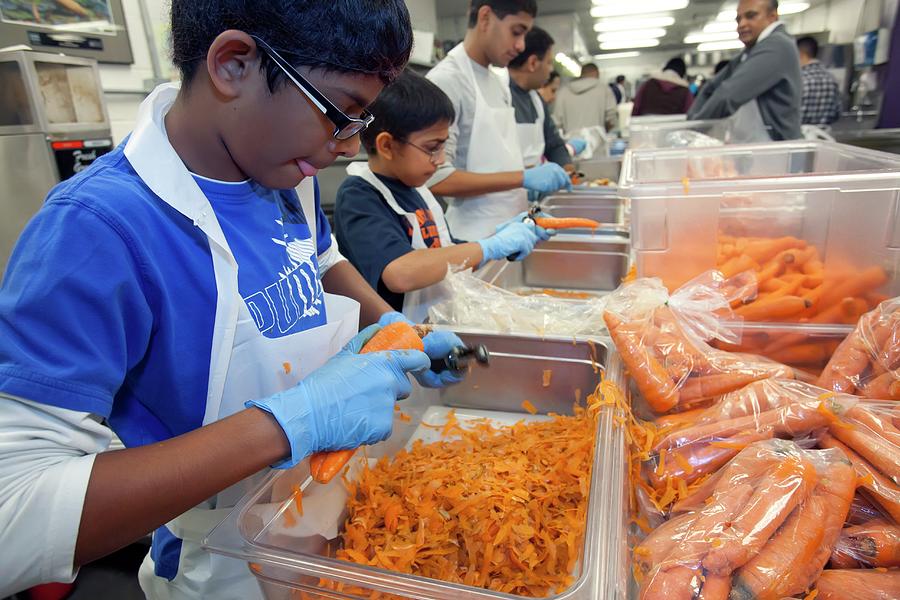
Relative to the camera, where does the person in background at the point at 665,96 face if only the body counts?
away from the camera

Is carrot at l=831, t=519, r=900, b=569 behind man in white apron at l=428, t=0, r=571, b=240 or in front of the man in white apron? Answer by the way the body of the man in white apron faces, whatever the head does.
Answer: in front

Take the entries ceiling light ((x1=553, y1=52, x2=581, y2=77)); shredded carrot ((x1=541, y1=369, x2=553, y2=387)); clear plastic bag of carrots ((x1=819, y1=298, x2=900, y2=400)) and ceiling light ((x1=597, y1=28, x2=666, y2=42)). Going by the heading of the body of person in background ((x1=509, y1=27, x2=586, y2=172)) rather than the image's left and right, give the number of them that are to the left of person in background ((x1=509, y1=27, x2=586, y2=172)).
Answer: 2

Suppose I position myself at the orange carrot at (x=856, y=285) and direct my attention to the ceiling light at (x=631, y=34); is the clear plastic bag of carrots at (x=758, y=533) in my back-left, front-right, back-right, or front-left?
back-left

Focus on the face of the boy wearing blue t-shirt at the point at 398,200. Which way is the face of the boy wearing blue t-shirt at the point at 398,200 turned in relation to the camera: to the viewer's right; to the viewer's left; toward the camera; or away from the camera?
to the viewer's right

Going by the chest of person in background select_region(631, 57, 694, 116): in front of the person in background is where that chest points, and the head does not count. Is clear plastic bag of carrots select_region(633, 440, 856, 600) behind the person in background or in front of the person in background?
behind

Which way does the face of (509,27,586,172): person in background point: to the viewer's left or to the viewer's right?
to the viewer's right

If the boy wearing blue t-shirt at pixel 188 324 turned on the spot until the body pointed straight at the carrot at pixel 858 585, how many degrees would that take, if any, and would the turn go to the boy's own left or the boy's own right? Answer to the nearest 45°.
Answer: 0° — they already face it

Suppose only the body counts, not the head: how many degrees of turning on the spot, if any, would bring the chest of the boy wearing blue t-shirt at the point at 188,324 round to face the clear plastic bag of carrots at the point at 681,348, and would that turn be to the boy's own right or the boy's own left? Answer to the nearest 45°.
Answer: approximately 45° to the boy's own left

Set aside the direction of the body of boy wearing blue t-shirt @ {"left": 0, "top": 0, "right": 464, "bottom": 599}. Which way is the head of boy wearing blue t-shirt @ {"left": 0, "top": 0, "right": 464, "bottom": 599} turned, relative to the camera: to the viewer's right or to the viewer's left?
to the viewer's right

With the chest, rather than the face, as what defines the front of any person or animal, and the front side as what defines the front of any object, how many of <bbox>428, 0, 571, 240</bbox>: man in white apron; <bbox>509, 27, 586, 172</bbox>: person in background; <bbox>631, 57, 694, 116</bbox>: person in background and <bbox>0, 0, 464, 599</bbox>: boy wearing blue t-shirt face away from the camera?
1

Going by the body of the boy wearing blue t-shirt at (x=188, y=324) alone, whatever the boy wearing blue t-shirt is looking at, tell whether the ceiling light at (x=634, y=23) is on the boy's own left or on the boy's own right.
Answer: on the boy's own left
